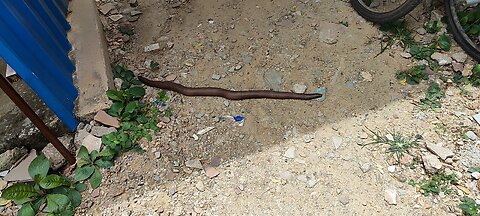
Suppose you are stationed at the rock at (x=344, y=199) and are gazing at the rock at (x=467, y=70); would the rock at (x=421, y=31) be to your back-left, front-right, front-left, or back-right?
front-left

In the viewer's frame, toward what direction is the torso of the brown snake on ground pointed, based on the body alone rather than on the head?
to the viewer's left

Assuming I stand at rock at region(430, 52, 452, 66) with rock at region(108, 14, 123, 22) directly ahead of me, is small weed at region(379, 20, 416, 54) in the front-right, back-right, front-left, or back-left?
front-right

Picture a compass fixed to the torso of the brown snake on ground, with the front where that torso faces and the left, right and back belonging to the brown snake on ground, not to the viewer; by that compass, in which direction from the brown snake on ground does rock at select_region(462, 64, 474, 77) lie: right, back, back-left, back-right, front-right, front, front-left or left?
back

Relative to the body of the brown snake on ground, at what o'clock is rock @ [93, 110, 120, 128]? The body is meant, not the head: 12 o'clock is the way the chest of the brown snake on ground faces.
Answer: The rock is roughly at 12 o'clock from the brown snake on ground.

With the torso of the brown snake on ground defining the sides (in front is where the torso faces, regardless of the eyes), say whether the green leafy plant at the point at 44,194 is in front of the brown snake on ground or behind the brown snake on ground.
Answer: in front

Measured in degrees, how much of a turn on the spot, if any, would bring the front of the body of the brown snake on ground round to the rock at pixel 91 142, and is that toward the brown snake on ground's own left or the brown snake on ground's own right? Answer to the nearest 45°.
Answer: approximately 135° to the brown snake on ground's own right

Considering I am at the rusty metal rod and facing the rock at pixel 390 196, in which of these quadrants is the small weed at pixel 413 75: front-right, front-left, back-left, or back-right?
front-left

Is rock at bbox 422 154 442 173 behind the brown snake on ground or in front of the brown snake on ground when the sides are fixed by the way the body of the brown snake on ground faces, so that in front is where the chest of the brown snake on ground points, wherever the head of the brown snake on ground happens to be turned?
behind

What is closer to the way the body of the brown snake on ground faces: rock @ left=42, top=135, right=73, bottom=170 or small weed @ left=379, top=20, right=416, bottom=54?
the rock
